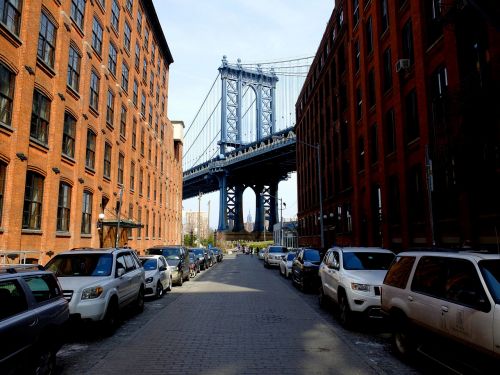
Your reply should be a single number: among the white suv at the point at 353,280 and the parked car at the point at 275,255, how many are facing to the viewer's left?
0

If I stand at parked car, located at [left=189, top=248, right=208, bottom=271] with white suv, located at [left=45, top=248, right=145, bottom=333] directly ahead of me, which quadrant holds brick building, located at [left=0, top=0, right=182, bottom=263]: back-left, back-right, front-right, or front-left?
front-right

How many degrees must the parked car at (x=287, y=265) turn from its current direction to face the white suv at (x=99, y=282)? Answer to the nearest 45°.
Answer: approximately 45° to its right

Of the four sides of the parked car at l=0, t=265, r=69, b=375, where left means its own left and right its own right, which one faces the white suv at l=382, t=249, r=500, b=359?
left

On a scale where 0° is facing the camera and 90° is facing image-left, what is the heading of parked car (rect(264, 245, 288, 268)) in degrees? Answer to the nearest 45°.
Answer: approximately 315°

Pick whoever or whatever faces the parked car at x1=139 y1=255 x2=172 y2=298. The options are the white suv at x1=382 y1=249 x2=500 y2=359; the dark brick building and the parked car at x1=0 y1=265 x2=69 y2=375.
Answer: the dark brick building

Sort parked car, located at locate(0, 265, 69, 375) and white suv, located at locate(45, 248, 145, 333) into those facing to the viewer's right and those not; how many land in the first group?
0

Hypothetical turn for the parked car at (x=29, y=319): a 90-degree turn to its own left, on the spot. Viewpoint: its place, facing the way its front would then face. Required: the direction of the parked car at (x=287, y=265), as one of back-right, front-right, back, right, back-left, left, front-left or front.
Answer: left

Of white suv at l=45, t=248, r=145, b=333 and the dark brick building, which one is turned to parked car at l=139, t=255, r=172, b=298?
the dark brick building

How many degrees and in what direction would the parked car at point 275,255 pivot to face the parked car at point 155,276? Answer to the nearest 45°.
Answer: approximately 45° to its right

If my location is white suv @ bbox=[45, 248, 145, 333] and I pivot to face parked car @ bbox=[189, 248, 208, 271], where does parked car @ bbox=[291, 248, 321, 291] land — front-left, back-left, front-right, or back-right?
front-right

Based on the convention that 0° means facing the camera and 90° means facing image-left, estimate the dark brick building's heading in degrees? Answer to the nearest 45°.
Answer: approximately 45°

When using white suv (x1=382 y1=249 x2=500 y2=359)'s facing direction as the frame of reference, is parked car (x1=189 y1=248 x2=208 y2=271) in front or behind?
behind
